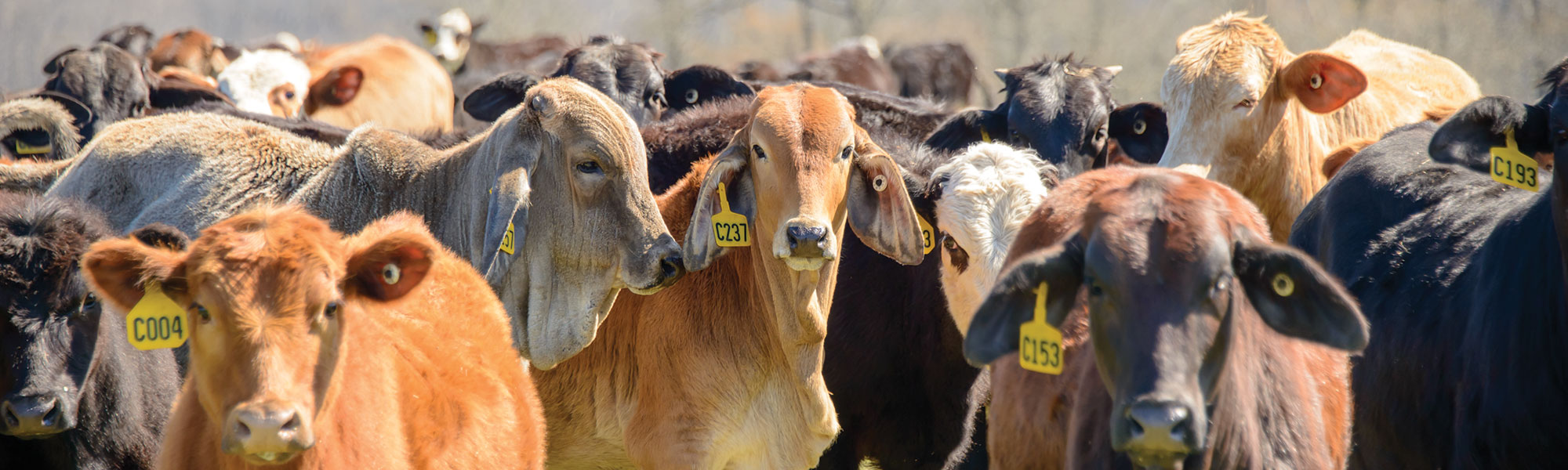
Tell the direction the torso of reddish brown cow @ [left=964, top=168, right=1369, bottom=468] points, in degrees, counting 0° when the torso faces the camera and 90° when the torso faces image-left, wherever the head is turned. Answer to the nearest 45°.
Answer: approximately 0°

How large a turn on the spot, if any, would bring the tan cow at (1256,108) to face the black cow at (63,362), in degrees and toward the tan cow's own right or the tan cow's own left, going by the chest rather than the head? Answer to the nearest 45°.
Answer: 0° — it already faces it

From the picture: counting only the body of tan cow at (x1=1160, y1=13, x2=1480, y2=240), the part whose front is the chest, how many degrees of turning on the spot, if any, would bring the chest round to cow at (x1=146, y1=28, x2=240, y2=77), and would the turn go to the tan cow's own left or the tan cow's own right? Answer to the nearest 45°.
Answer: approximately 45° to the tan cow's own right

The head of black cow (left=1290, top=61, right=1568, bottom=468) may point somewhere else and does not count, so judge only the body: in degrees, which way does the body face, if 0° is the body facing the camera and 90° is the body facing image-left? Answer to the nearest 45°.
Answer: approximately 315°

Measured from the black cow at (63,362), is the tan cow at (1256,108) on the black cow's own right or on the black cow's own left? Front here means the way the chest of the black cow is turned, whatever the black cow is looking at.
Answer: on the black cow's own left

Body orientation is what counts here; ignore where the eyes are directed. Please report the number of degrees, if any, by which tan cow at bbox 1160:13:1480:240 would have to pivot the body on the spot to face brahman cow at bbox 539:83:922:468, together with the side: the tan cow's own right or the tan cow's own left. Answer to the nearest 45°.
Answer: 0° — it already faces it

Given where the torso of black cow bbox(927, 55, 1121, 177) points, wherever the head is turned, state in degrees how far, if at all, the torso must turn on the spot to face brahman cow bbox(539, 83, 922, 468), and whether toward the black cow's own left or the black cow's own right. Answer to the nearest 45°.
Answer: approximately 45° to the black cow's own right

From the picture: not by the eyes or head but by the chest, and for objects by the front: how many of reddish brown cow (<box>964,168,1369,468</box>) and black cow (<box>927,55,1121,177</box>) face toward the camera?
2

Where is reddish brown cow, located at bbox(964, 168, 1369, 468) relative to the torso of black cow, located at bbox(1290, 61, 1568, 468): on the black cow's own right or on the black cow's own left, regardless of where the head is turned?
on the black cow's own right

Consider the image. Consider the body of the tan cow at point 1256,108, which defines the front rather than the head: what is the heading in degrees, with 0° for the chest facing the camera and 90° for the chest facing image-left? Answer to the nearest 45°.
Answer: approximately 45°

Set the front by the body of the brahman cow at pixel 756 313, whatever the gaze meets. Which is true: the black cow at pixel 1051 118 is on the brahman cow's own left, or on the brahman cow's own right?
on the brahman cow's own left
